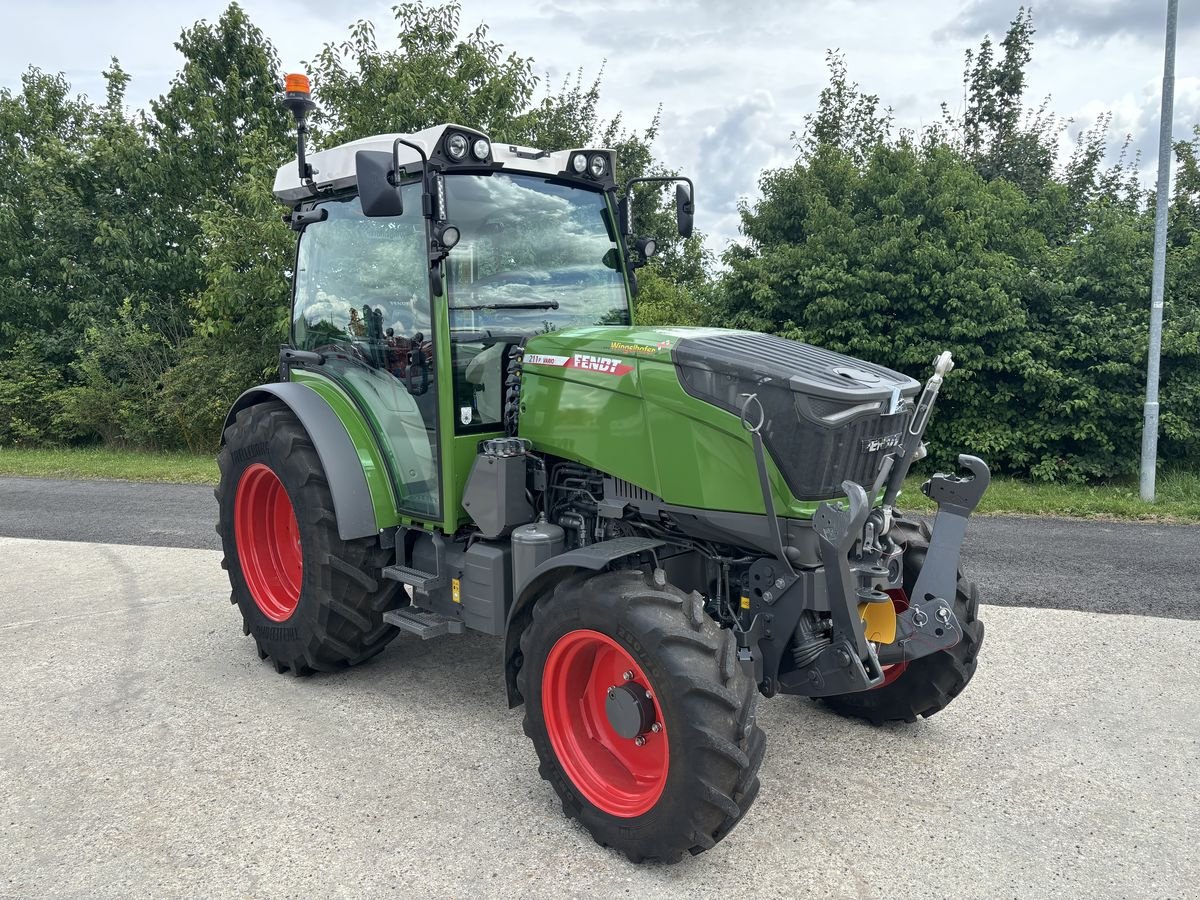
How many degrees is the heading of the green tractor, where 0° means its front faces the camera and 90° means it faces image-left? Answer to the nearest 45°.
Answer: approximately 315°

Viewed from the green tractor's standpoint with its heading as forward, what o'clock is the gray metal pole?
The gray metal pole is roughly at 9 o'clock from the green tractor.

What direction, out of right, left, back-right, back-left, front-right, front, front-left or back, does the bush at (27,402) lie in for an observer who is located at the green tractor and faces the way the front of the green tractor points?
back
